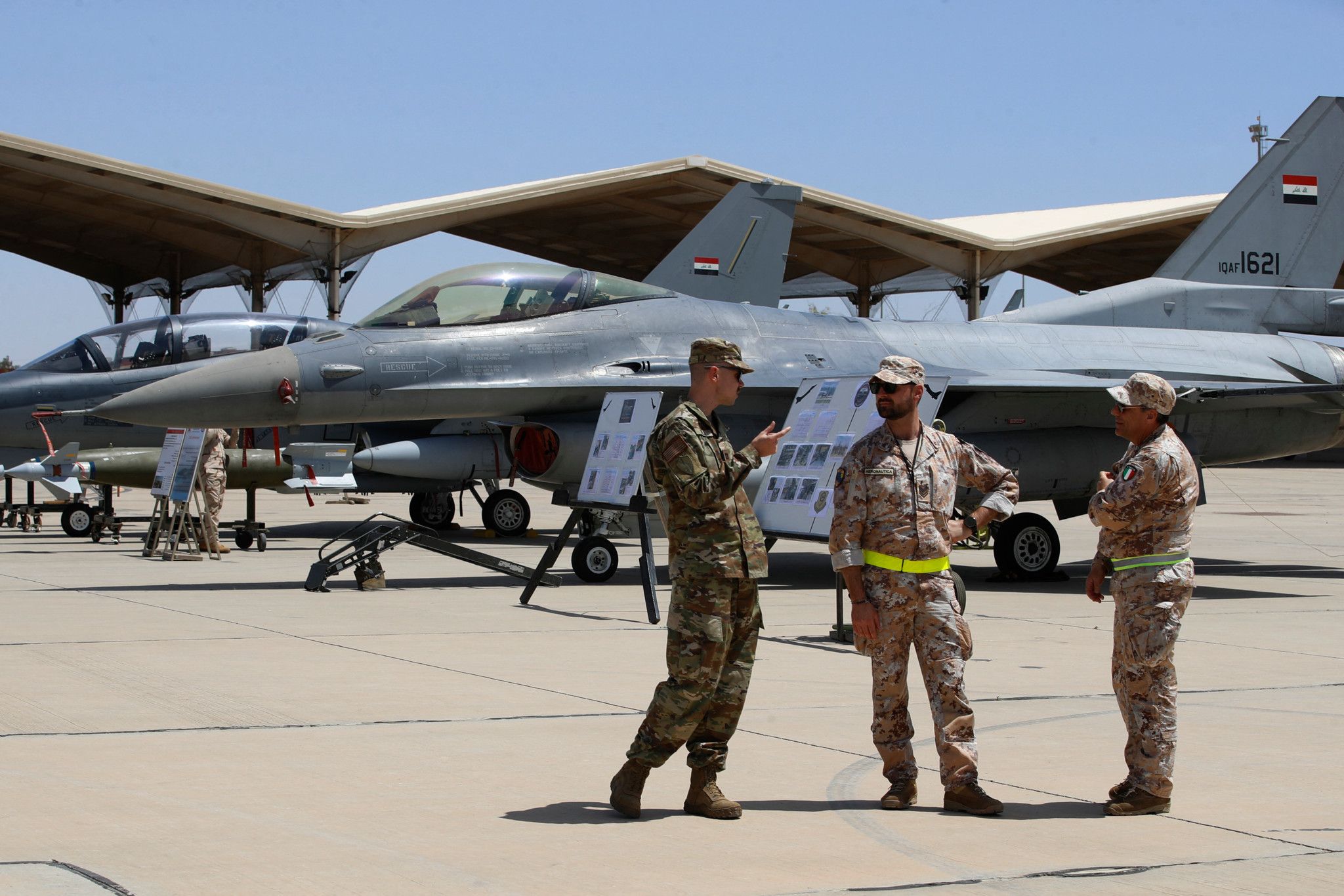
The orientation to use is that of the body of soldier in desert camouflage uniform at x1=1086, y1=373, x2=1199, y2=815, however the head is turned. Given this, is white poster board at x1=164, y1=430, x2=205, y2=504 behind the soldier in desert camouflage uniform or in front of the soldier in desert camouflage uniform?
in front

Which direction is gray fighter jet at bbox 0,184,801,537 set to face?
to the viewer's left

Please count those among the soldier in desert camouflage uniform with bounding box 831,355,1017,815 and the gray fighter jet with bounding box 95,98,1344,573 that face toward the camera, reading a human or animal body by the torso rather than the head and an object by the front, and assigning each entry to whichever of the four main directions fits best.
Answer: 1

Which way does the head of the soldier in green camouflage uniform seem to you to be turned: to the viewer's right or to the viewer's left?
to the viewer's right

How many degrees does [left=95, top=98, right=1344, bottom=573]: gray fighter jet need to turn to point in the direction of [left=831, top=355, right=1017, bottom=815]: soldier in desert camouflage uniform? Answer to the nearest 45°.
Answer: approximately 90° to its left

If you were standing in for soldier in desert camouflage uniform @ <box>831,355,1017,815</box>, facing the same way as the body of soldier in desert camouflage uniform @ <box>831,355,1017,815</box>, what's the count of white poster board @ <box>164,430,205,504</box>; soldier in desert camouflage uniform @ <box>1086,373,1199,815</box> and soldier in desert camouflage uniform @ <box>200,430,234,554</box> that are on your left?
1

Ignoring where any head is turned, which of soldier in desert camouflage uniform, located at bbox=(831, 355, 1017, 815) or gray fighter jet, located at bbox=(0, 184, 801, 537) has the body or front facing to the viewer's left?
the gray fighter jet

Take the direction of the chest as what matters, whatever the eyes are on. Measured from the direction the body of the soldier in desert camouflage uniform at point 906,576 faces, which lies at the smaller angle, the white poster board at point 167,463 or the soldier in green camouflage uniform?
the soldier in green camouflage uniform

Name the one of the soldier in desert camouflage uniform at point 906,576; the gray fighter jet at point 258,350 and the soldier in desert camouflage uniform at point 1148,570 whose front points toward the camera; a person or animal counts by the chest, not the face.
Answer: the soldier in desert camouflage uniform at point 906,576

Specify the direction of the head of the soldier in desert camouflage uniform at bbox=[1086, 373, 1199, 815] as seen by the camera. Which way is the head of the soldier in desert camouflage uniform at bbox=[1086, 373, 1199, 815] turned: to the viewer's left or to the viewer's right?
to the viewer's left

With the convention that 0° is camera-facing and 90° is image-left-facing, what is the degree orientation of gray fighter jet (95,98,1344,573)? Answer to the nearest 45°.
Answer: approximately 90°

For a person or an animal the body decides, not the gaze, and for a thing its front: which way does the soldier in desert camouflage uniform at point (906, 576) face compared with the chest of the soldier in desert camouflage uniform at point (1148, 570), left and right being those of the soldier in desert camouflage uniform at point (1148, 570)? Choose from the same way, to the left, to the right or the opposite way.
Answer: to the left

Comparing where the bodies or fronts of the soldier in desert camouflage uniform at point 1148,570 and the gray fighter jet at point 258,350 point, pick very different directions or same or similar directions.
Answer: same or similar directions

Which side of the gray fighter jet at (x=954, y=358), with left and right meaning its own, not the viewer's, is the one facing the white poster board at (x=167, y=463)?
front

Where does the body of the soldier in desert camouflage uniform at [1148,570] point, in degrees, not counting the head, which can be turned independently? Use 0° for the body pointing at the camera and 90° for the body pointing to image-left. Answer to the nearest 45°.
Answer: approximately 90°

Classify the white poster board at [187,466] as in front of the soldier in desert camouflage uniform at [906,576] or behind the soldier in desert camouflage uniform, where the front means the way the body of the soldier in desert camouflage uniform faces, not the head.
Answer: behind

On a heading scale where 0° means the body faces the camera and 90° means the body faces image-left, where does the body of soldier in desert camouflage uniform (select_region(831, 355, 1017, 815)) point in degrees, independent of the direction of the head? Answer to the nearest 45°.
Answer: approximately 0°
